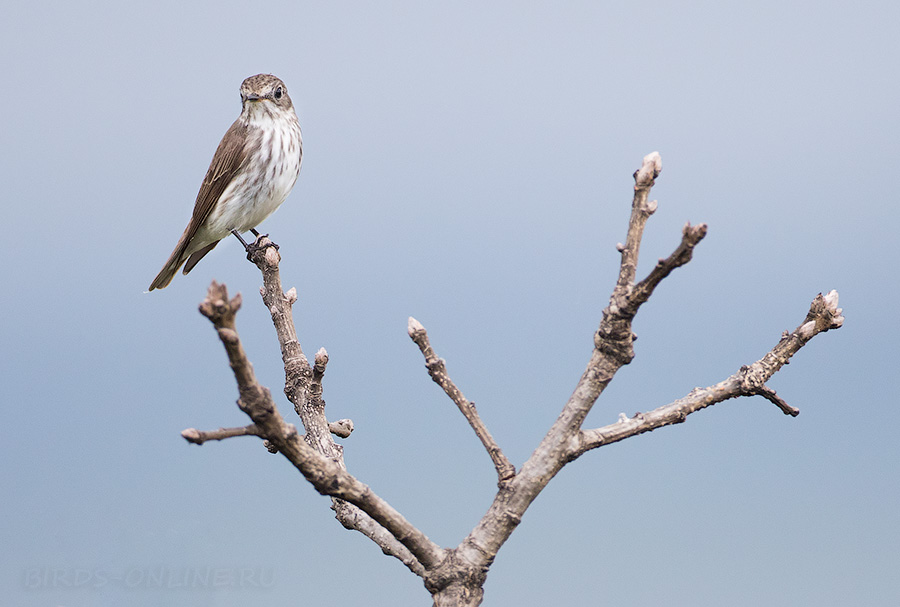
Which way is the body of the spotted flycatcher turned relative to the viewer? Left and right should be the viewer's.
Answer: facing the viewer and to the right of the viewer
